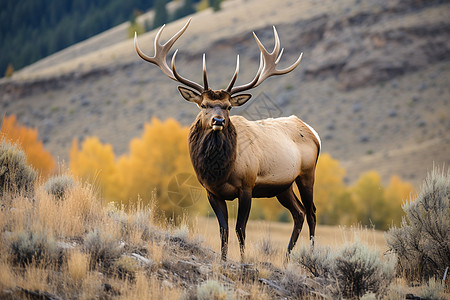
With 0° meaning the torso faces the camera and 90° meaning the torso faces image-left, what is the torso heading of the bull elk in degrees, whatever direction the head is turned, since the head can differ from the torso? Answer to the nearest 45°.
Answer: approximately 45°

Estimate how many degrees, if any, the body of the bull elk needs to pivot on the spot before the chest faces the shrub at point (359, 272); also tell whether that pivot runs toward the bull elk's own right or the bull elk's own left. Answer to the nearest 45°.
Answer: approximately 90° to the bull elk's own left

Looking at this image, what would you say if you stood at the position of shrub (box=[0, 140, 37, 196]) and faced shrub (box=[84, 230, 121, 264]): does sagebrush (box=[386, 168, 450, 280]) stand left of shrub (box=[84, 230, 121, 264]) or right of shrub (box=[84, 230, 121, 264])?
left

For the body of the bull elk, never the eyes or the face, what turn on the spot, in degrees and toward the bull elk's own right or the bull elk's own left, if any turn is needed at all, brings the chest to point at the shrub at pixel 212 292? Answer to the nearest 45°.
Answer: approximately 45° to the bull elk's own left

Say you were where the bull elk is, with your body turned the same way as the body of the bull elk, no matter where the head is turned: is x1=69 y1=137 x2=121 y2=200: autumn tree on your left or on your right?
on your right

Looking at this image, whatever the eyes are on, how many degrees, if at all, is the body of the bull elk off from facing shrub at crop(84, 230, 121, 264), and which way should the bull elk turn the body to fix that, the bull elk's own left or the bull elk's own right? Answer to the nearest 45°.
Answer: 0° — it already faces it

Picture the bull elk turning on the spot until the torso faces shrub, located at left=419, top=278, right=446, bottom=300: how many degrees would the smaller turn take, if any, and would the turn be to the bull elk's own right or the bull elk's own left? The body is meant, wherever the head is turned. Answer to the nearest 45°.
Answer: approximately 90° to the bull elk's own left

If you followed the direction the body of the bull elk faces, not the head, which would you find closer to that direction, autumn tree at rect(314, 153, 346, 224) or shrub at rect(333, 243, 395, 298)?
the shrub

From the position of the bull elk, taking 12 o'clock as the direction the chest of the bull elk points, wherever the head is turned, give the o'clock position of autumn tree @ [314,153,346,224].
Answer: The autumn tree is roughly at 5 o'clock from the bull elk.
